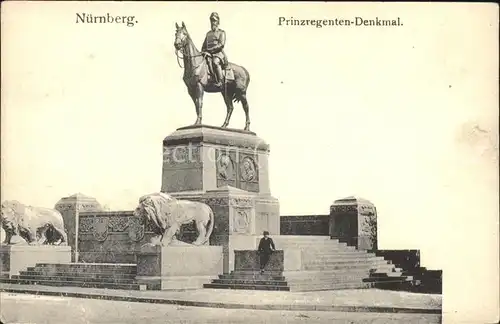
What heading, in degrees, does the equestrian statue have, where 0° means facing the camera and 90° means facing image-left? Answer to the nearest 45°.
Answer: approximately 45°

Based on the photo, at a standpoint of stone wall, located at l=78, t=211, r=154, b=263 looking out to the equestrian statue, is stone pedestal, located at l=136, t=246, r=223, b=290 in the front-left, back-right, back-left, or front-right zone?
front-right
